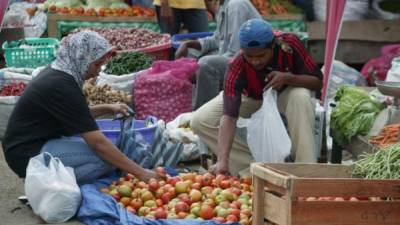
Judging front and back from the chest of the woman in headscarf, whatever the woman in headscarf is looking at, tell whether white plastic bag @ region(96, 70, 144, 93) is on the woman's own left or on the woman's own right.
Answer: on the woman's own left

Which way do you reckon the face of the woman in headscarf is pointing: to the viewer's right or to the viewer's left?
to the viewer's right

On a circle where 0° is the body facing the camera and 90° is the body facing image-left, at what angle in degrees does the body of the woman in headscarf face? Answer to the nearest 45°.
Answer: approximately 270°

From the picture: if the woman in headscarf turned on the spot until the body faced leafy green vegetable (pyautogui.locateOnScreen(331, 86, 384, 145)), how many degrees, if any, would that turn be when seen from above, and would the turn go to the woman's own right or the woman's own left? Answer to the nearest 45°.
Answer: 0° — they already face it

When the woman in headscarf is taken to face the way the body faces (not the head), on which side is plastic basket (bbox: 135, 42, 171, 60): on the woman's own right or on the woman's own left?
on the woman's own left

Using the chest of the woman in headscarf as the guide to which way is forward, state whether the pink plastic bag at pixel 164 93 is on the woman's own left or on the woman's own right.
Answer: on the woman's own left

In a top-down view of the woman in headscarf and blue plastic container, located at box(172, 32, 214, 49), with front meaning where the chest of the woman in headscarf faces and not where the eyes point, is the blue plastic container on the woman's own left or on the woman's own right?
on the woman's own left

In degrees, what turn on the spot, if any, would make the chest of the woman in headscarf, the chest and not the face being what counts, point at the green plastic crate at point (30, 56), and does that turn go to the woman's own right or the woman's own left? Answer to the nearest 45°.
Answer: approximately 90° to the woman's own left
